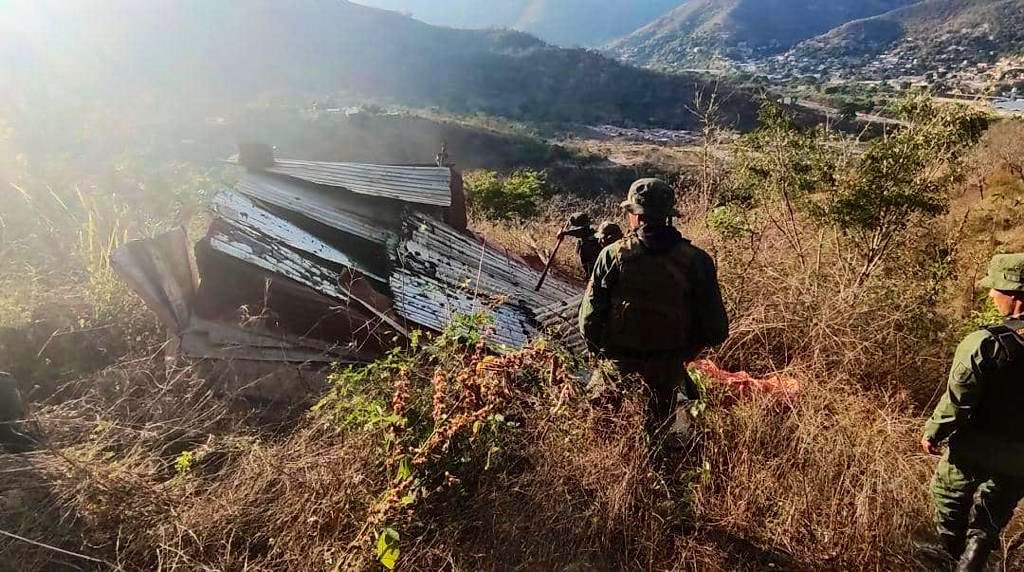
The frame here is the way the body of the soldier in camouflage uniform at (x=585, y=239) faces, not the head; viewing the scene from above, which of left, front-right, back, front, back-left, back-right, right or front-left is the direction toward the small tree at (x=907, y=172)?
back

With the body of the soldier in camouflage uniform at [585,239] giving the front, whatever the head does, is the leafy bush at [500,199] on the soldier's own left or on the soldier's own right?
on the soldier's own right

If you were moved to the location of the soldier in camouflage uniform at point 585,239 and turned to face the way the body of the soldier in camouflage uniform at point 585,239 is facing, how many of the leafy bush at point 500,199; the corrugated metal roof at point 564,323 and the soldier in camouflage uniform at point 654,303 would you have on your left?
2

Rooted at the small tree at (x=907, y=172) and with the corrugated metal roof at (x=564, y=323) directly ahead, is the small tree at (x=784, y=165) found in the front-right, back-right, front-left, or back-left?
front-right

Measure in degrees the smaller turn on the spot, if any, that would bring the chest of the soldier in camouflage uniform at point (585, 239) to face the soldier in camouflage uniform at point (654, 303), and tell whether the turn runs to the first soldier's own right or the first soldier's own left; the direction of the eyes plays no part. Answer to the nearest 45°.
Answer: approximately 90° to the first soldier's own left

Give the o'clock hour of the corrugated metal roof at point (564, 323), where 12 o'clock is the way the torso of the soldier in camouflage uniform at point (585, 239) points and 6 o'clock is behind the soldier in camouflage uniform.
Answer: The corrugated metal roof is roughly at 9 o'clock from the soldier in camouflage uniform.

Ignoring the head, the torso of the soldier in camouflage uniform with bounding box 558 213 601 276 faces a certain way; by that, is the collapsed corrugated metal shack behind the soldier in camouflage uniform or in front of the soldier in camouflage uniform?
in front

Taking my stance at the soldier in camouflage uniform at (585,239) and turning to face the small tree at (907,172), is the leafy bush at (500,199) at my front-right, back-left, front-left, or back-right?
back-left

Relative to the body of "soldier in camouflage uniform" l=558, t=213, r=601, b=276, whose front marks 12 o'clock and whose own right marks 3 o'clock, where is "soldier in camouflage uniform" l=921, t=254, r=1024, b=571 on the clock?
"soldier in camouflage uniform" l=921, t=254, r=1024, b=571 is roughly at 8 o'clock from "soldier in camouflage uniform" l=558, t=213, r=601, b=276.

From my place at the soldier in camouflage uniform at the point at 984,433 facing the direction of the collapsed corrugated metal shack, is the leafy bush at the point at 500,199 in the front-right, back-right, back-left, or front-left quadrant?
front-right

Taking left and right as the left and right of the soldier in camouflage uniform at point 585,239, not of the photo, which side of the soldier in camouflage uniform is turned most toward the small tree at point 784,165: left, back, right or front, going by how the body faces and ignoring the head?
back

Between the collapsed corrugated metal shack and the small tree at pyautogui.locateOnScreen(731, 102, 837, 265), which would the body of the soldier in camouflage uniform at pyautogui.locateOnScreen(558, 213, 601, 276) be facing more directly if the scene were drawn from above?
the collapsed corrugated metal shack

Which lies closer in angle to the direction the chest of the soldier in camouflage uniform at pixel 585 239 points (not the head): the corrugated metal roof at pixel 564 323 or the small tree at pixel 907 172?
the corrugated metal roof

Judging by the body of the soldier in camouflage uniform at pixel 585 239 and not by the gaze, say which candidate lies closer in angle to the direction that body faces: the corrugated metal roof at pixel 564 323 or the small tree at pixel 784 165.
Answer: the corrugated metal roof

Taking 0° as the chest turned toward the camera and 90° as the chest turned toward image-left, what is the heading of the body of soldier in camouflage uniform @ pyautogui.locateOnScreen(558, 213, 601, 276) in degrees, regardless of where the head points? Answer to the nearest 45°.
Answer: approximately 90°
